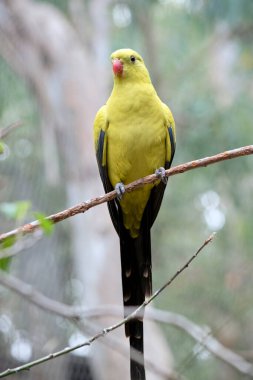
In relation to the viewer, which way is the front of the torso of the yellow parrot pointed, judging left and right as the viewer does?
facing the viewer
